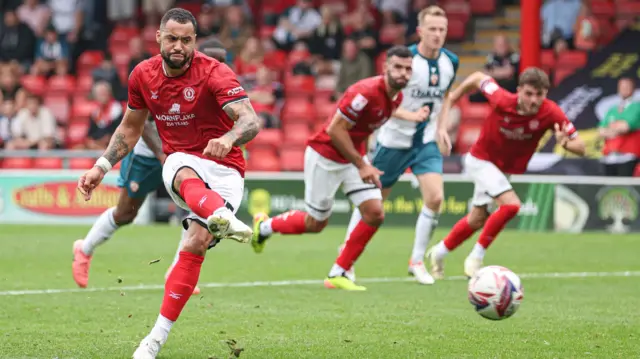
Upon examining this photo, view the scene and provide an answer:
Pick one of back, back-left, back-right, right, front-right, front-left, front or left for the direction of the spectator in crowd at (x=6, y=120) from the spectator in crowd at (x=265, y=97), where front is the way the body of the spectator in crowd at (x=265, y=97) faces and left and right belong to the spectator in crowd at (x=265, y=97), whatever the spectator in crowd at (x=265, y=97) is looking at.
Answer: right

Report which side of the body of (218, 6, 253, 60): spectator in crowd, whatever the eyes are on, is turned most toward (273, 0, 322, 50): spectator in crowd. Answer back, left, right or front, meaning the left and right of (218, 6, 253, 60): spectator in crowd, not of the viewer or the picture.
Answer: left

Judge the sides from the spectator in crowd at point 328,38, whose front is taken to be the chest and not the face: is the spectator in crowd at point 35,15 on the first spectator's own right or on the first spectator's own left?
on the first spectator's own right

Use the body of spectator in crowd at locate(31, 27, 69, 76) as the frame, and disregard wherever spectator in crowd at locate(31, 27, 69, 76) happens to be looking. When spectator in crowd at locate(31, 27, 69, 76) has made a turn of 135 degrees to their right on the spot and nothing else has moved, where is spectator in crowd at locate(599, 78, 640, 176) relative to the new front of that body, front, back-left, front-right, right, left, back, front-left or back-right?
back

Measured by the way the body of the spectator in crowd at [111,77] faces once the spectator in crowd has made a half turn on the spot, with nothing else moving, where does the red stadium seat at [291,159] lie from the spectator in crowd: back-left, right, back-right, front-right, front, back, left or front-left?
back-right

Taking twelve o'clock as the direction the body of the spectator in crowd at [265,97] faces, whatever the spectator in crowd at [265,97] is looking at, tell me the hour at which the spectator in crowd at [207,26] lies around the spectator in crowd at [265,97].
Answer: the spectator in crowd at [207,26] is roughly at 5 o'clock from the spectator in crowd at [265,97].

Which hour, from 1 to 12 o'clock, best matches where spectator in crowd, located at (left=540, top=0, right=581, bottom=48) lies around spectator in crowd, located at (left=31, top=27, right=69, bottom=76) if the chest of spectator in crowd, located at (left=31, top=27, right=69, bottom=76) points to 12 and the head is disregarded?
spectator in crowd, located at (left=540, top=0, right=581, bottom=48) is roughly at 10 o'clock from spectator in crowd, located at (left=31, top=27, right=69, bottom=76).

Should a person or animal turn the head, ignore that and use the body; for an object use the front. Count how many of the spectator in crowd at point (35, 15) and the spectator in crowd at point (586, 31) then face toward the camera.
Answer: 2

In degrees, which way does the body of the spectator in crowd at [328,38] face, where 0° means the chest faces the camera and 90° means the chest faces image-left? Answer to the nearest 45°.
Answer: approximately 0°

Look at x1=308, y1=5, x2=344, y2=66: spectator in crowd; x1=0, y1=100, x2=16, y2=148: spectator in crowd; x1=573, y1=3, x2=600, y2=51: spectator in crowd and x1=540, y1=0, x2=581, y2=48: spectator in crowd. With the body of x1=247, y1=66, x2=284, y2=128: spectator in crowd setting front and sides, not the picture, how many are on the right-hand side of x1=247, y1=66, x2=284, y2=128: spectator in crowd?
1

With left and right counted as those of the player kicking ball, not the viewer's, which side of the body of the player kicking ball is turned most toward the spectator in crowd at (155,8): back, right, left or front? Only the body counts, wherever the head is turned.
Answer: back
